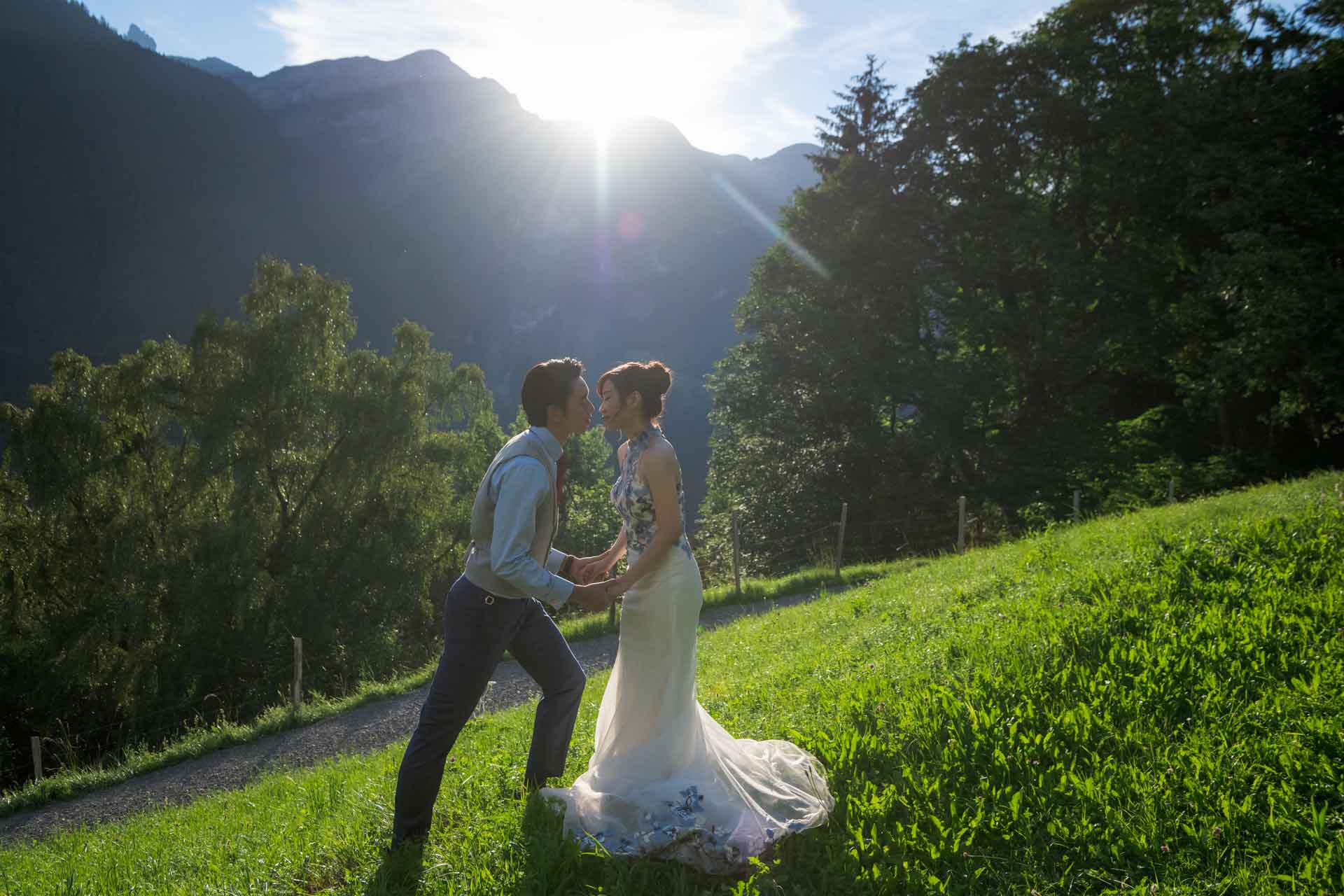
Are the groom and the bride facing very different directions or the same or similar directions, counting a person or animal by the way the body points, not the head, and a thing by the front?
very different directions

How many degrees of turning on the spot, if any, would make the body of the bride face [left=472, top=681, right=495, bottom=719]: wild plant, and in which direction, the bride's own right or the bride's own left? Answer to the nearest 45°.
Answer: approximately 90° to the bride's own right

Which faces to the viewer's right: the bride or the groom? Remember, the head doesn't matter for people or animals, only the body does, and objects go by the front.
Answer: the groom

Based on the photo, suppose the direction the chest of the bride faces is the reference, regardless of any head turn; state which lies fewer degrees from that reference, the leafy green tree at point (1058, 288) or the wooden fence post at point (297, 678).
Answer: the wooden fence post

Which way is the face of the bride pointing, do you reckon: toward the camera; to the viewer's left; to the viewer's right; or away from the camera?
to the viewer's left

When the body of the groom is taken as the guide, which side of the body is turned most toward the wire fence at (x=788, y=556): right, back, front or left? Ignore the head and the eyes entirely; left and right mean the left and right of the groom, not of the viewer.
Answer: left

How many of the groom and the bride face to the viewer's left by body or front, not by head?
1

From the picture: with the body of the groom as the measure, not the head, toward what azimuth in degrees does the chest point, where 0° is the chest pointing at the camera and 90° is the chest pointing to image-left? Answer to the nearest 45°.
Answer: approximately 270°

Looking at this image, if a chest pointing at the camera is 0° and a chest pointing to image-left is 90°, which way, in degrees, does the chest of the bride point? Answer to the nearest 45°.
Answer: approximately 90°

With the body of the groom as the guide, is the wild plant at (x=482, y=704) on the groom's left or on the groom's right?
on the groom's left

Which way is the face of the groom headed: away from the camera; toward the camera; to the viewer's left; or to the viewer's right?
to the viewer's right

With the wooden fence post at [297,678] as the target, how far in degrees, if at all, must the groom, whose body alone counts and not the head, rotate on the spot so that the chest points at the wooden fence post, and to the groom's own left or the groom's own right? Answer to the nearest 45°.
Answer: approximately 90° to the groom's own left
